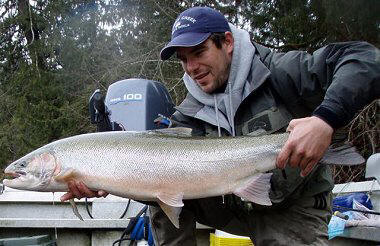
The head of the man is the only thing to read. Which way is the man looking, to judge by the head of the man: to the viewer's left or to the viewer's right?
to the viewer's left

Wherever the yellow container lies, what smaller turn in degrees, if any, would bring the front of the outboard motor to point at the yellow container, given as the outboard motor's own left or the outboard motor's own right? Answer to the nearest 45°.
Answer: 0° — it already faces it

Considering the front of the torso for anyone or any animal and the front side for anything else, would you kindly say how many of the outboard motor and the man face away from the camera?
0

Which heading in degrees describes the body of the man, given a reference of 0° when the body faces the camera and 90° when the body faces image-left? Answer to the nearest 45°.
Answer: approximately 45°
